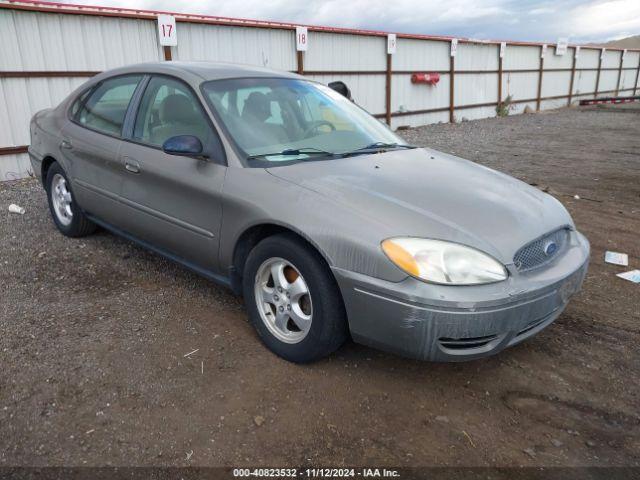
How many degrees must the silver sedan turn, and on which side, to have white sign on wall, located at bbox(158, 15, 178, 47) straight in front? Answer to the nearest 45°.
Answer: approximately 135° to its left

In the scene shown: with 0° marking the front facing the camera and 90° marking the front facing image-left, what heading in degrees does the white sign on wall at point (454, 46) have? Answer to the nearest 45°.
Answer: approximately 315°

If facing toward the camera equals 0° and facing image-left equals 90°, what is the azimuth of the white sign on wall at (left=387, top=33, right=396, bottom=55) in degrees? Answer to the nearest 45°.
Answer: approximately 315°

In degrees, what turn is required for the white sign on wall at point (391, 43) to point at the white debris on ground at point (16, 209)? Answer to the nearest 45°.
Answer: approximately 45° to its right

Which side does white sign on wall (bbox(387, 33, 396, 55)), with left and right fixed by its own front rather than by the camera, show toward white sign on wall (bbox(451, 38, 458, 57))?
left

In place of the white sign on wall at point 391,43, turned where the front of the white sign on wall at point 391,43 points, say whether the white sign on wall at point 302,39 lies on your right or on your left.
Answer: on your right

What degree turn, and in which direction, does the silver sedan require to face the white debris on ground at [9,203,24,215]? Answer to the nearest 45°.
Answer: approximately 180°

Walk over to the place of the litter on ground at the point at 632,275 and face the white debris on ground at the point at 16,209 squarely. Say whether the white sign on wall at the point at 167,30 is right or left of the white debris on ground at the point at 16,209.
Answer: right

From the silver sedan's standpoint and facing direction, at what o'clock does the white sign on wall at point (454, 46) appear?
The white sign on wall is roughly at 8 o'clock from the silver sedan.

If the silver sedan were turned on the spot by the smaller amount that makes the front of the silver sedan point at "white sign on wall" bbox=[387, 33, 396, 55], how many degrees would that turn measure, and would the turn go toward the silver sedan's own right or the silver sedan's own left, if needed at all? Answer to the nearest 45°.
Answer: approximately 135° to the silver sedan's own left

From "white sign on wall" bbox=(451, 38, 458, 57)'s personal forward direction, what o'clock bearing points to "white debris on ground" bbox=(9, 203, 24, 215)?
The white debris on ground is roughly at 2 o'clock from the white sign on wall.
